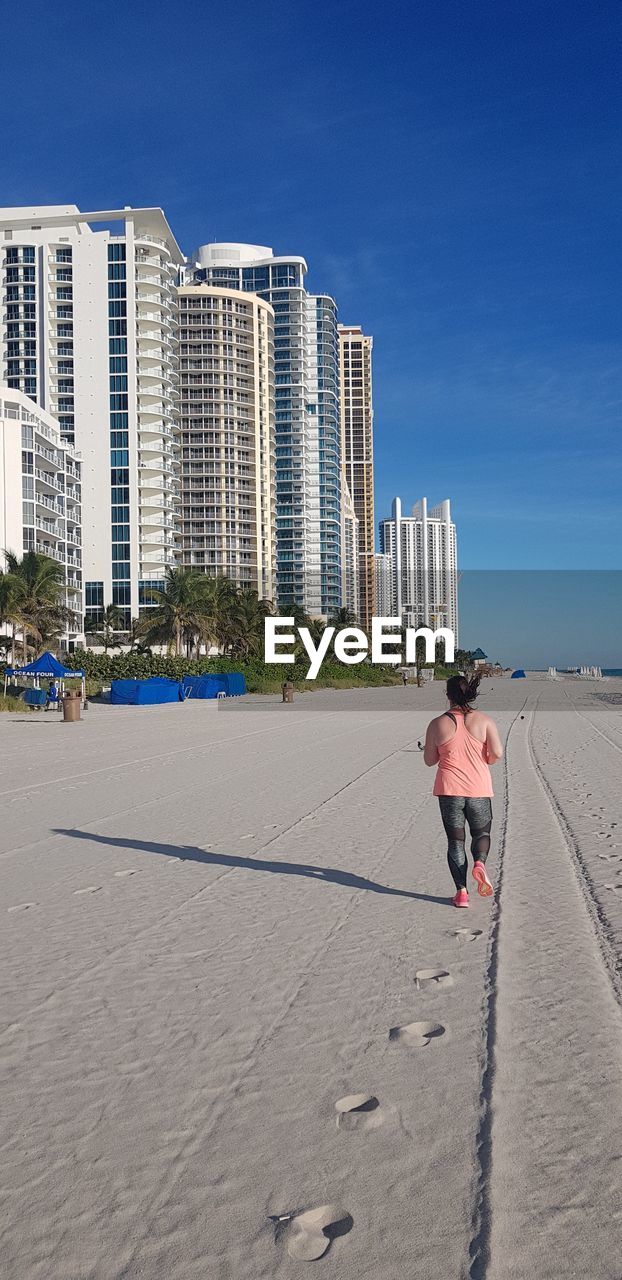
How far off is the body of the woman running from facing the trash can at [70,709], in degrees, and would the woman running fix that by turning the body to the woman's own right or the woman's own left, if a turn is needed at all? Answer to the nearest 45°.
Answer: approximately 45° to the woman's own left

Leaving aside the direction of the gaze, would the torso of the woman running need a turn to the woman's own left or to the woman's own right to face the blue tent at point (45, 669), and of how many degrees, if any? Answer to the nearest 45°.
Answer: approximately 45° to the woman's own left

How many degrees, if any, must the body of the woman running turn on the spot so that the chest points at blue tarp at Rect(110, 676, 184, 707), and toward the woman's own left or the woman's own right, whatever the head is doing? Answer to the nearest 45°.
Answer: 0° — they already face it

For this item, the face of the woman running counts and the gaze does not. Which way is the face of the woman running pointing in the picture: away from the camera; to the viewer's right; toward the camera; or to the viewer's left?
away from the camera

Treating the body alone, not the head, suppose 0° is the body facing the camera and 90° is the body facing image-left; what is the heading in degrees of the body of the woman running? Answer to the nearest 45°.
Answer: approximately 180°
